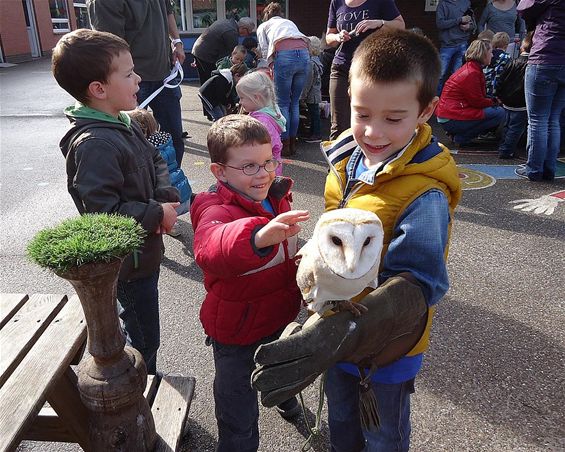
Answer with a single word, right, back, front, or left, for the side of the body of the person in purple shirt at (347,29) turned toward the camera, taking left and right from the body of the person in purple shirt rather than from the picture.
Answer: front

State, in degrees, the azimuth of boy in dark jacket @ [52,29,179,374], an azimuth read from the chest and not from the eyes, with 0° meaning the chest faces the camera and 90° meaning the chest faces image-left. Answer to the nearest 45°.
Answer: approximately 270°

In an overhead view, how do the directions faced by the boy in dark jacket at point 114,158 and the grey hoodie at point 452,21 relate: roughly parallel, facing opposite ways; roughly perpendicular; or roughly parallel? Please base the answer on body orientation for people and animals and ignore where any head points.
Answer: roughly perpendicular

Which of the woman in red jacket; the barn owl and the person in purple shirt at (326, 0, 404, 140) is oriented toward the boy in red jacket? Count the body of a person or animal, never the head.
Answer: the person in purple shirt

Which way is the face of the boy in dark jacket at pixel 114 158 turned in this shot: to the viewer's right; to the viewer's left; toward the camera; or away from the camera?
to the viewer's right

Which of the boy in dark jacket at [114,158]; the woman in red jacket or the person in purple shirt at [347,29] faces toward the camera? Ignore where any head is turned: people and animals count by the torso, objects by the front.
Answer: the person in purple shirt

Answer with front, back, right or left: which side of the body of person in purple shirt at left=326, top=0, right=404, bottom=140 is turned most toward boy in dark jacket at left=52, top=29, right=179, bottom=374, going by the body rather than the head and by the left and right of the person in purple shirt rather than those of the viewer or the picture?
front

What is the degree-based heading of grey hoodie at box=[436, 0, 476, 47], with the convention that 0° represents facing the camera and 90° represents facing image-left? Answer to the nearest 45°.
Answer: approximately 315°

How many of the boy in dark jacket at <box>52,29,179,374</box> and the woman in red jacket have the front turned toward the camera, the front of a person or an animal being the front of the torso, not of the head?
0
